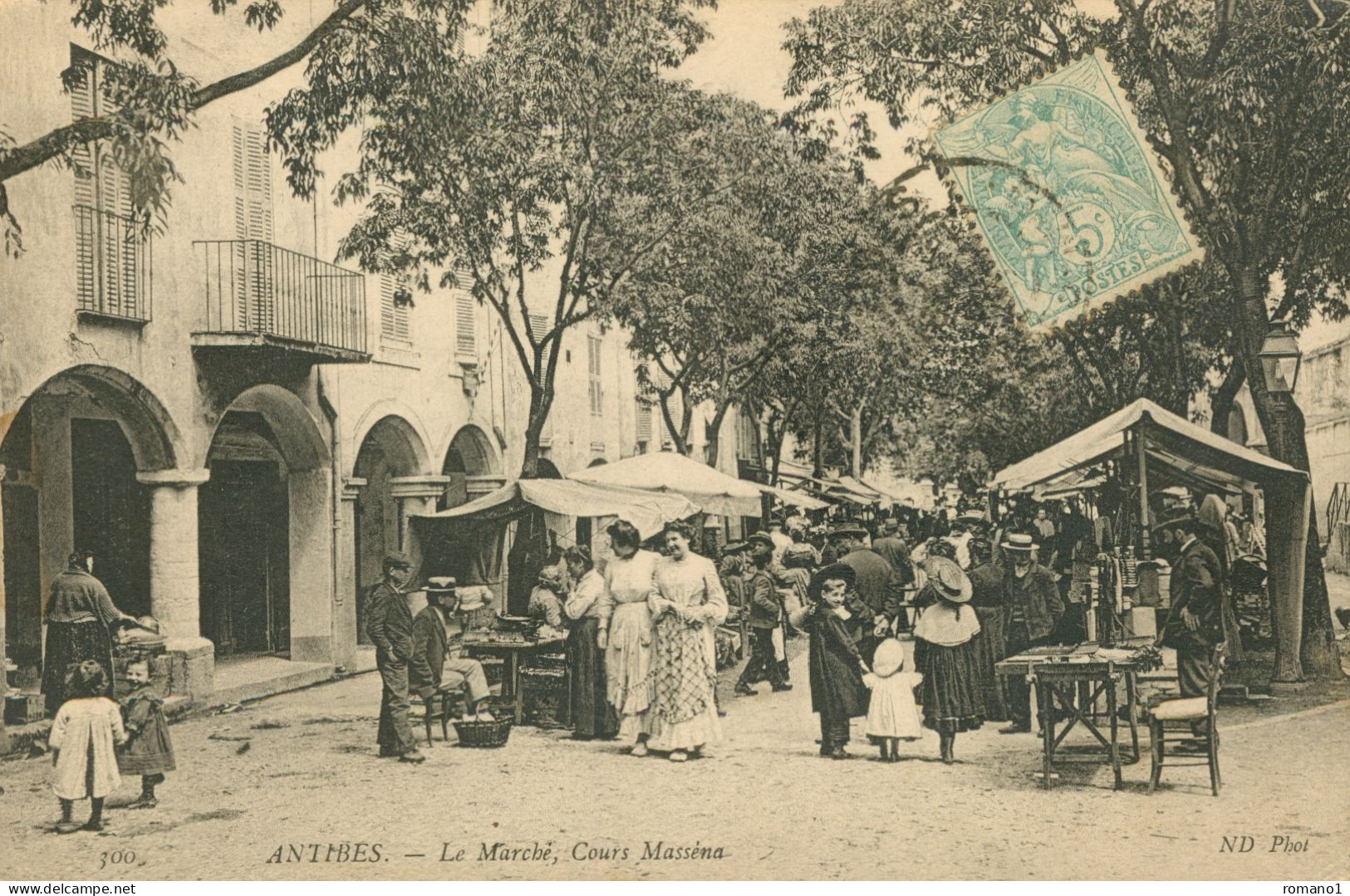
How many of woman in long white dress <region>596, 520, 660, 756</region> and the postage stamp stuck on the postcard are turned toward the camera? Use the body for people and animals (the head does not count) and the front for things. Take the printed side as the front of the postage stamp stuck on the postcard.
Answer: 2

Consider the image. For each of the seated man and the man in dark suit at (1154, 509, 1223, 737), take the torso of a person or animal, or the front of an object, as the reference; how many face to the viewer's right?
1

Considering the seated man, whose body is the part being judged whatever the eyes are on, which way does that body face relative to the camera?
to the viewer's right

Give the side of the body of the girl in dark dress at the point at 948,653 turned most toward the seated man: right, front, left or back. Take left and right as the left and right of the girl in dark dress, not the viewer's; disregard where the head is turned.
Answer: left

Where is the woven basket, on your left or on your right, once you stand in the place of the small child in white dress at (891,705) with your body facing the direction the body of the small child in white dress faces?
on your left

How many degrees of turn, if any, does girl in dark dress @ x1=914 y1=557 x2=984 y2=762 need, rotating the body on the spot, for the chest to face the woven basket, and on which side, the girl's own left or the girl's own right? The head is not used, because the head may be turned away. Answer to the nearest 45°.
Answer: approximately 90° to the girl's own left

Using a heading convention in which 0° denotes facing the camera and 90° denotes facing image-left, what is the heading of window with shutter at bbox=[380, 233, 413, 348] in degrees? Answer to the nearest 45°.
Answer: approximately 315°
